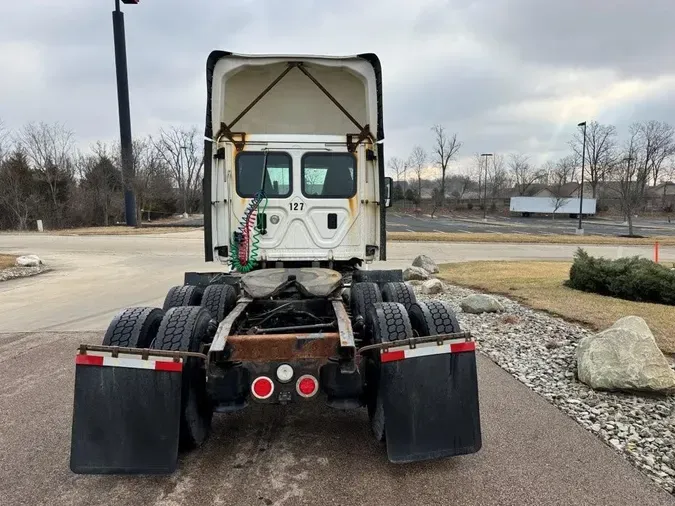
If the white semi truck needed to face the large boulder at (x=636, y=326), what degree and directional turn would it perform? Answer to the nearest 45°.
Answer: approximately 90° to its right

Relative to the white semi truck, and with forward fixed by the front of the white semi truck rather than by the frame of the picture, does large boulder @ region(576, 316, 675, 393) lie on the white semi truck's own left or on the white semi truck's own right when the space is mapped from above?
on the white semi truck's own right

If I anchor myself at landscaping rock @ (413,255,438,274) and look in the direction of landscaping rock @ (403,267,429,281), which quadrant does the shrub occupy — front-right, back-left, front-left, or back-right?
front-left

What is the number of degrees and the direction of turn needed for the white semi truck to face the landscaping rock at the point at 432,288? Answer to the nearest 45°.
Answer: approximately 45° to its right

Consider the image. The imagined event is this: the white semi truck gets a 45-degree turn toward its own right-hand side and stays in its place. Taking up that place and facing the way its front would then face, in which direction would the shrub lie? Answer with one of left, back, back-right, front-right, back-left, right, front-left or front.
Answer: front

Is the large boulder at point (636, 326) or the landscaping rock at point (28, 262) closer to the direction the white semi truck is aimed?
the landscaping rock

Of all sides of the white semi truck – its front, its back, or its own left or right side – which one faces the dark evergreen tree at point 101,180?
front

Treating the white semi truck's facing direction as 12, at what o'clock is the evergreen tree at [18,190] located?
The evergreen tree is roughly at 11 o'clock from the white semi truck.

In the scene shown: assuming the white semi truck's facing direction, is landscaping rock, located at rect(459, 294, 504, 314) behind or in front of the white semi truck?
in front

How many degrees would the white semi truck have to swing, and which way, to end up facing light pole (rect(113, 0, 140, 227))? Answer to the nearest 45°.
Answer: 0° — it already faces it

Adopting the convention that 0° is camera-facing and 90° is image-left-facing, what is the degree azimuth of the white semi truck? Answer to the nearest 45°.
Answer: approximately 180°
